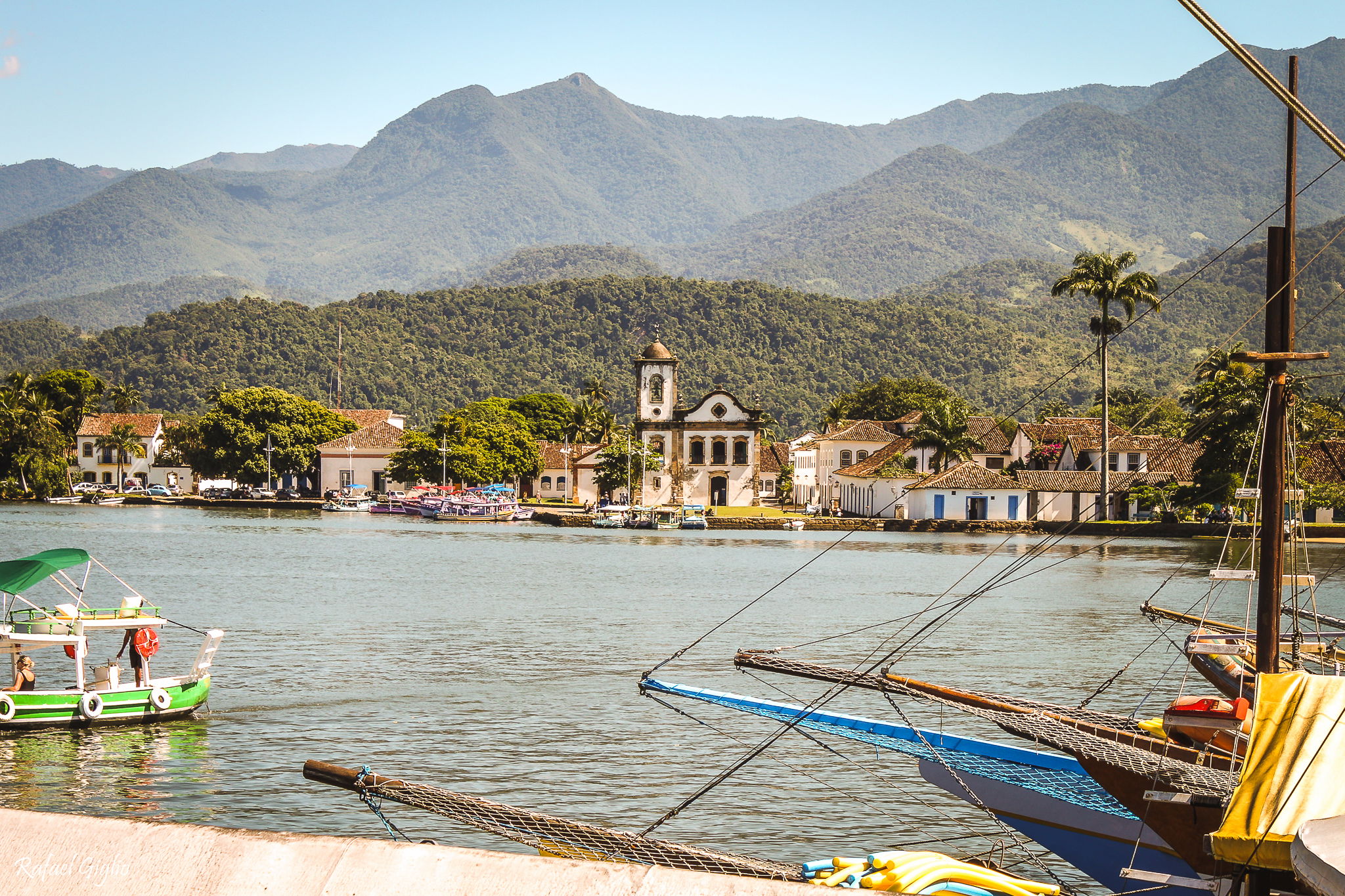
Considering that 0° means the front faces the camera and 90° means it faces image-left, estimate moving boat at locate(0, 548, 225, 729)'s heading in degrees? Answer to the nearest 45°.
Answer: approximately 270°

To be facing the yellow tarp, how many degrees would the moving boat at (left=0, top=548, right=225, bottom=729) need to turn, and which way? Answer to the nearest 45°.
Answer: approximately 45° to its right
